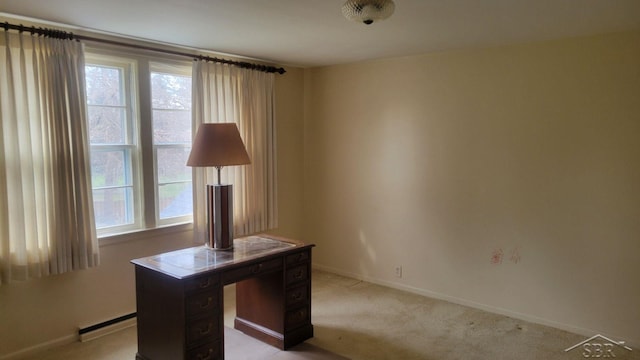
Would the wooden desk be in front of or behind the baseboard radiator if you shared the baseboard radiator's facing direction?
in front

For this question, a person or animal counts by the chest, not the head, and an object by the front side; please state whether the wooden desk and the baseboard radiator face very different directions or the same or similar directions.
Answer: same or similar directions

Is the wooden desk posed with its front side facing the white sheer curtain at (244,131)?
no

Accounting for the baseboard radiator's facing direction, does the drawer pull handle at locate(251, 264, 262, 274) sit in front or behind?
in front

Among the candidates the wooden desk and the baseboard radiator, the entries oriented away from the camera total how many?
0

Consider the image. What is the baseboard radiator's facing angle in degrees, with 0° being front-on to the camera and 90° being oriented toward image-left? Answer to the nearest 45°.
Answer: approximately 315°

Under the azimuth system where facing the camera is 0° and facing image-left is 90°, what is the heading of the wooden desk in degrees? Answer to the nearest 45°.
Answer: approximately 315°

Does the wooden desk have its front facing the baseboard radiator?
no
